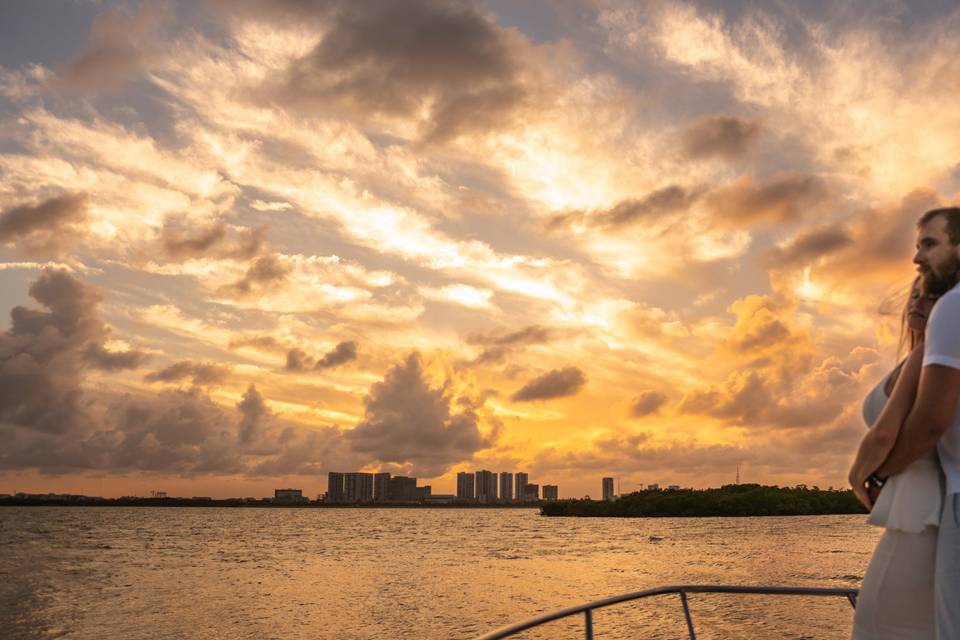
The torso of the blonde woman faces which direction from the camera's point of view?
to the viewer's left

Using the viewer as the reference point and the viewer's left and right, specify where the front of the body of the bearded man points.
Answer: facing to the left of the viewer

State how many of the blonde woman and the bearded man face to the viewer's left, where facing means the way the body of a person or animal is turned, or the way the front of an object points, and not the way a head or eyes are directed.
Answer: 2
